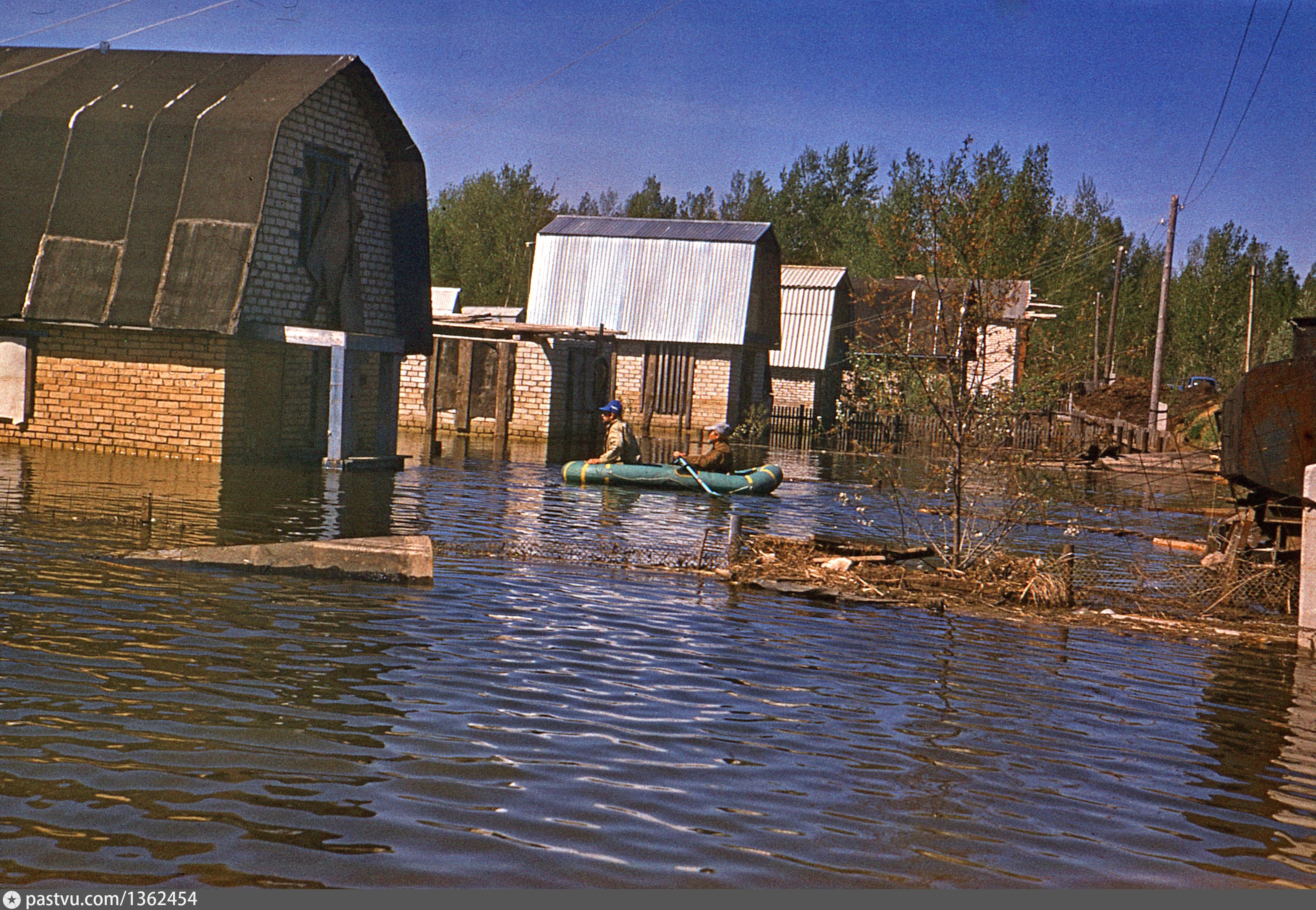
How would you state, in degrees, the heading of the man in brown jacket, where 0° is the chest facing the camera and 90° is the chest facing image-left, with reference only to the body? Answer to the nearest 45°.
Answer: approximately 90°

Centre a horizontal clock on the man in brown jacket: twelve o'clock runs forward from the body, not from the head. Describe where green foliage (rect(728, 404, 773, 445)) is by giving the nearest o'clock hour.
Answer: The green foliage is roughly at 3 o'clock from the man in brown jacket.

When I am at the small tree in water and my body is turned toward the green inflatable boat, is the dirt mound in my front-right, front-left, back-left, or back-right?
front-right

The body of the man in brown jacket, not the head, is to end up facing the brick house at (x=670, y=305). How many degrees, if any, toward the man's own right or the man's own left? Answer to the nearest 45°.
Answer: approximately 90° to the man's own right

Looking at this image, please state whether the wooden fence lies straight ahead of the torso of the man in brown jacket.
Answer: no

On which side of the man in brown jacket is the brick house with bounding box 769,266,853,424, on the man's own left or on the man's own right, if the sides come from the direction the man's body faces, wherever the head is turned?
on the man's own right

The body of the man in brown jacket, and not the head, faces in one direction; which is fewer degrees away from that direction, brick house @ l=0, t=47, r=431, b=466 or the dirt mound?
the brick house

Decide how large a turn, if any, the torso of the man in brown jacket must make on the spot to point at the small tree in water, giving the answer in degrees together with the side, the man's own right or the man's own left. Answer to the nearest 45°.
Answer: approximately 90° to the man's own left

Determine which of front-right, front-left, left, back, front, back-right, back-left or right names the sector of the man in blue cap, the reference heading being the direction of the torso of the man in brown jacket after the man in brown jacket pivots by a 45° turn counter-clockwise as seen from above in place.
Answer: front-right

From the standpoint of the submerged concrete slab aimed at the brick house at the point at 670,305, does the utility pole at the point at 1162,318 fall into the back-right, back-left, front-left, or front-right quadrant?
front-right

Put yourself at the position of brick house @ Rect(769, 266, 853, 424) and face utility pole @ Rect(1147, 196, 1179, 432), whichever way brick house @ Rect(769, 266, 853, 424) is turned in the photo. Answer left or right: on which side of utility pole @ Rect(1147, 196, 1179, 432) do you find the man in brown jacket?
right

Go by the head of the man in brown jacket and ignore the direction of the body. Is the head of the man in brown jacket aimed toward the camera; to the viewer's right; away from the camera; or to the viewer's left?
to the viewer's left

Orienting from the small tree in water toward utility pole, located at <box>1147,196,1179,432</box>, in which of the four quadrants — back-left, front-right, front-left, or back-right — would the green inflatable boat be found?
front-left

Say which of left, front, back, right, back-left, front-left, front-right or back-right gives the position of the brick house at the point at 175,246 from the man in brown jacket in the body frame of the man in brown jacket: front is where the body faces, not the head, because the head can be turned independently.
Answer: front

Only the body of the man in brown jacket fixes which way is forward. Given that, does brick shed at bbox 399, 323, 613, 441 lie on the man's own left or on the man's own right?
on the man's own right

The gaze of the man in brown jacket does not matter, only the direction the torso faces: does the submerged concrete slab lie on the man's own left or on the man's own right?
on the man's own left

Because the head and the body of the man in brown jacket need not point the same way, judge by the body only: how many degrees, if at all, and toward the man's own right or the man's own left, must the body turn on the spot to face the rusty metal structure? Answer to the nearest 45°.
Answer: approximately 135° to the man's own left
